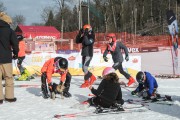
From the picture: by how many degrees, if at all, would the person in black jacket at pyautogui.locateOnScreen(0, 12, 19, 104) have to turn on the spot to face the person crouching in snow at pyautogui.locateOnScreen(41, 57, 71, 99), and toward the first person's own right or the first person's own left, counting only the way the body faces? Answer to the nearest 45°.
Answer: approximately 45° to the first person's own right

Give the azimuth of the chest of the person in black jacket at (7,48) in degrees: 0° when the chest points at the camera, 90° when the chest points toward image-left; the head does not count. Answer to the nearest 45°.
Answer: approximately 225°

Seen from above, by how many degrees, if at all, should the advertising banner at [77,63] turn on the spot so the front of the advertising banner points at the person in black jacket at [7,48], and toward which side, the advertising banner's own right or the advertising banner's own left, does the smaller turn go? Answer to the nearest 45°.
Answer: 0° — it already faces them

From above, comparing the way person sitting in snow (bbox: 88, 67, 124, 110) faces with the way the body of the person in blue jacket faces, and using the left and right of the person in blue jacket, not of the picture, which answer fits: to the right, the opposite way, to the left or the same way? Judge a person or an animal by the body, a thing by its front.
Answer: to the right

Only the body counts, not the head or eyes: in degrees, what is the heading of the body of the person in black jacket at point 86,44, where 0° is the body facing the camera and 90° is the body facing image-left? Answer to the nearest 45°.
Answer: approximately 45°

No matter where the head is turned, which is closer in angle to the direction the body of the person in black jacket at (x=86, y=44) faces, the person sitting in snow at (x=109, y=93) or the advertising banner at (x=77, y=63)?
the person sitting in snow

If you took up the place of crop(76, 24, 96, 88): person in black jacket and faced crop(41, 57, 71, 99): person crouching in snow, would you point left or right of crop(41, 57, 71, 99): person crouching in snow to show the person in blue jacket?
left

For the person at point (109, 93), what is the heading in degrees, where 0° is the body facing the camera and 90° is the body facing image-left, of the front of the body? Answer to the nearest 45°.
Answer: approximately 135°
